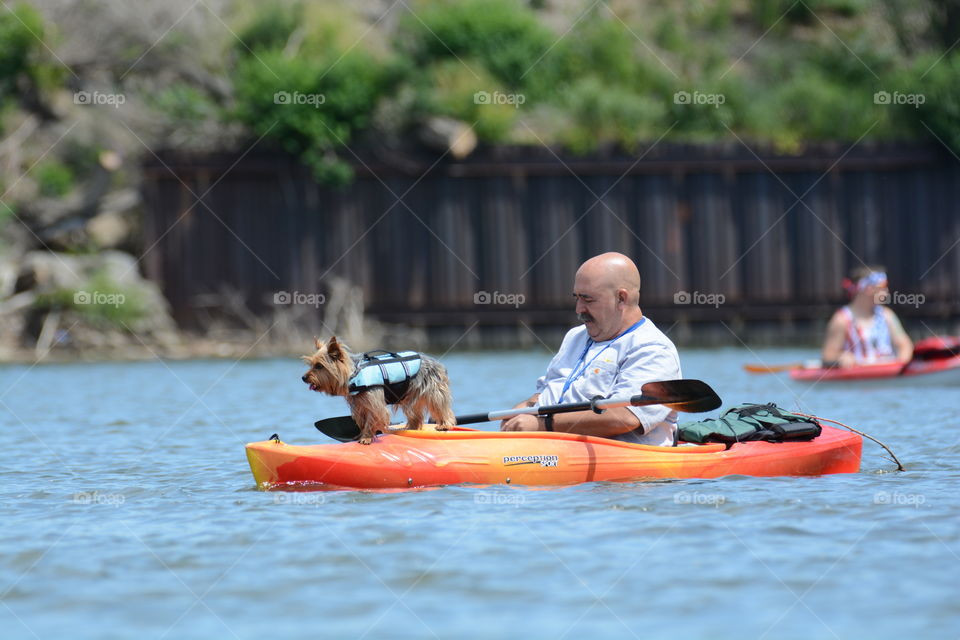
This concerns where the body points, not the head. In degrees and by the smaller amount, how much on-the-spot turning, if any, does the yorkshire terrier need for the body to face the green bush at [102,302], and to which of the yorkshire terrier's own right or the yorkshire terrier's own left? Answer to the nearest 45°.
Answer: approximately 90° to the yorkshire terrier's own right

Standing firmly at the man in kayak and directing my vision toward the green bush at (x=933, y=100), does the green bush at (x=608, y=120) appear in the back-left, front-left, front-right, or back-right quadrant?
front-left

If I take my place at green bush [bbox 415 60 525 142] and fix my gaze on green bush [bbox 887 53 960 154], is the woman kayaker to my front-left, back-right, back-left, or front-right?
front-right

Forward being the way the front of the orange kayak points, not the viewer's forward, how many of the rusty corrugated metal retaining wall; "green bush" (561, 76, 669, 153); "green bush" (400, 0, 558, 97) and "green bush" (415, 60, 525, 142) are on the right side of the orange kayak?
4

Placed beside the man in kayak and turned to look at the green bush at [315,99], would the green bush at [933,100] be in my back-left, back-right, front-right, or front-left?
front-right

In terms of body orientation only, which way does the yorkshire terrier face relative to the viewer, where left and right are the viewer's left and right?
facing to the left of the viewer

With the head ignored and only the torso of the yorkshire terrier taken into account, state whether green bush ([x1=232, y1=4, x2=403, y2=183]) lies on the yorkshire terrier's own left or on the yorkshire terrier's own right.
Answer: on the yorkshire terrier's own right

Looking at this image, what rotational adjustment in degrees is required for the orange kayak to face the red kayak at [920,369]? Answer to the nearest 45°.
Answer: approximately 135° to its right

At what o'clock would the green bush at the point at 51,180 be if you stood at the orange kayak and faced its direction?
The green bush is roughly at 2 o'clock from the orange kayak.

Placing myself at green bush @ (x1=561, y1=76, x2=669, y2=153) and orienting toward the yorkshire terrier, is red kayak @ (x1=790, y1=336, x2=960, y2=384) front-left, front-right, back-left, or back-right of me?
front-left

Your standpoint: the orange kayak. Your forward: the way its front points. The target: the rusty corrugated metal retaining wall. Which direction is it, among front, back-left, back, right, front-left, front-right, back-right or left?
right

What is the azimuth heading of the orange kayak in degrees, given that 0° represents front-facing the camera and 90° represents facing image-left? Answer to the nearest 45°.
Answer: approximately 90°

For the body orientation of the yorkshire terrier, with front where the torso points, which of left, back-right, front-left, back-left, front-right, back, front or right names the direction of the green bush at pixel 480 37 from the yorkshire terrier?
right

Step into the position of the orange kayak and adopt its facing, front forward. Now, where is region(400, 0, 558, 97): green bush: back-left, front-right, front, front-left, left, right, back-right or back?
right

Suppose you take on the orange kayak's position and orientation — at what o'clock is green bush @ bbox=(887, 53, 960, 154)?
The green bush is roughly at 4 o'clock from the orange kayak.
